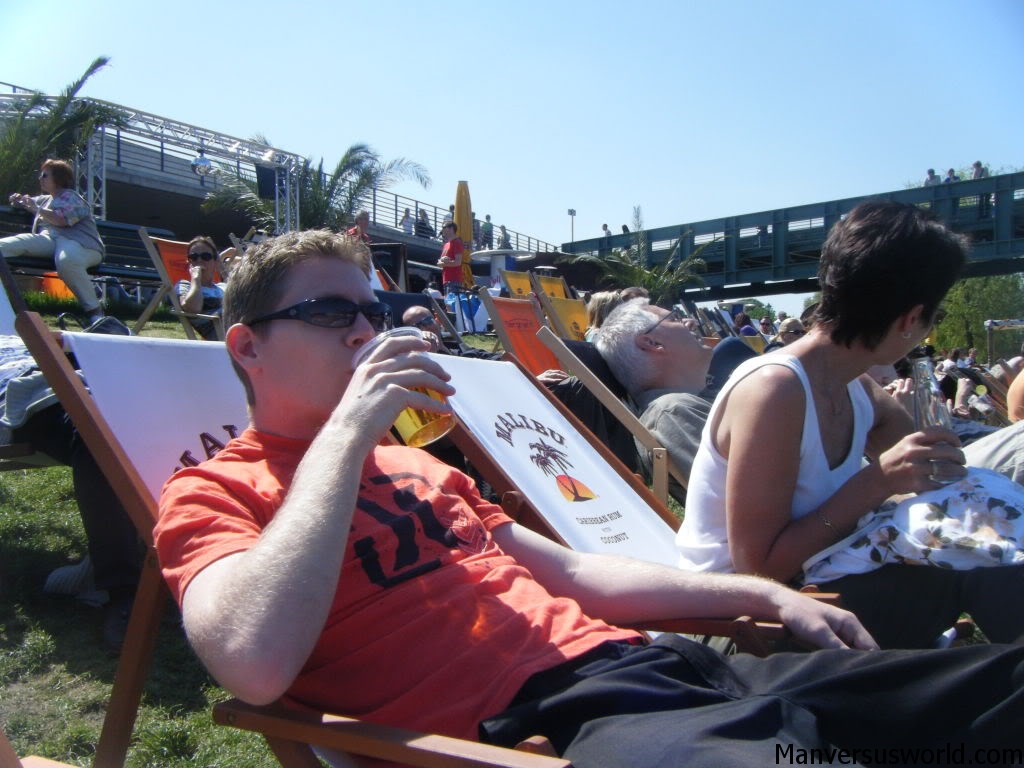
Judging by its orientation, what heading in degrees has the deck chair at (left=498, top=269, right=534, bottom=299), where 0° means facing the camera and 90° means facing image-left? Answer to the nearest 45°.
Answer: approximately 315°

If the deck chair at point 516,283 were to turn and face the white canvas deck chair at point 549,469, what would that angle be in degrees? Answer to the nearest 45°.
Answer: approximately 45° to its right

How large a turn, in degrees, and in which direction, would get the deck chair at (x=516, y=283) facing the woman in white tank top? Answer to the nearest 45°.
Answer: approximately 45° to its right

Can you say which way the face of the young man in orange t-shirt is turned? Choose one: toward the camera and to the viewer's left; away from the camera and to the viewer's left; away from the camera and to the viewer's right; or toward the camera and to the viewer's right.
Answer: toward the camera and to the viewer's right

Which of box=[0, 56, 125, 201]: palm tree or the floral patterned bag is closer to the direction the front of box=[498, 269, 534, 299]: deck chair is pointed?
the floral patterned bag

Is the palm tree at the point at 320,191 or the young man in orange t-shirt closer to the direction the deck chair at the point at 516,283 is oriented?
the young man in orange t-shirt

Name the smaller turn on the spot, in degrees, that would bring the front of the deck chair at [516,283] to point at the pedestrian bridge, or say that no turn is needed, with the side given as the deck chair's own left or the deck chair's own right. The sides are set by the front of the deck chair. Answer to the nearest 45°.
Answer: approximately 90° to the deck chair's own left
